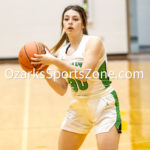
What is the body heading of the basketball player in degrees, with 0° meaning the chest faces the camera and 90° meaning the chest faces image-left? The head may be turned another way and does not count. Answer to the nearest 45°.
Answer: approximately 45°
